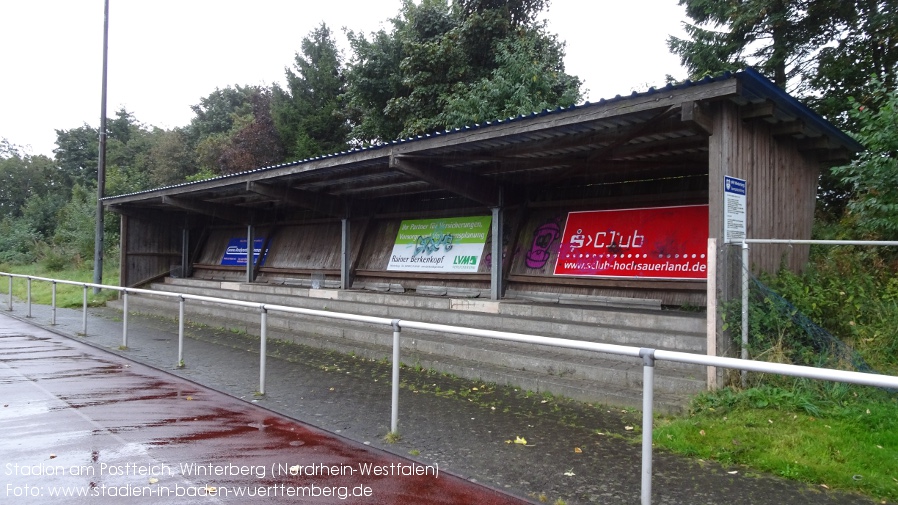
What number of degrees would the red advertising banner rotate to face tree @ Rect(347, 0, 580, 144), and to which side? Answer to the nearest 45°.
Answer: approximately 90° to its right

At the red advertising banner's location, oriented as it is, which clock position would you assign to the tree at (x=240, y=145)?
The tree is roughly at 3 o'clock from the red advertising banner.

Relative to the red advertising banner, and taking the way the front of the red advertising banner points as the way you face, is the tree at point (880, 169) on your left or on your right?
on your left

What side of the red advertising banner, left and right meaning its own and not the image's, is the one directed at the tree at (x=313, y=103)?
right

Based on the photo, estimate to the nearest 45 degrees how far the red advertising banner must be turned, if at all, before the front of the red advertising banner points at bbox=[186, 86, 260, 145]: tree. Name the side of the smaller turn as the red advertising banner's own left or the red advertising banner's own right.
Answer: approximately 90° to the red advertising banner's own right

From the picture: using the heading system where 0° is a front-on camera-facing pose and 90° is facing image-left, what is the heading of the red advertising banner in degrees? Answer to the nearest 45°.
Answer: approximately 45°

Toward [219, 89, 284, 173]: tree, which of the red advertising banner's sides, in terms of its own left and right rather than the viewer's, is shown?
right

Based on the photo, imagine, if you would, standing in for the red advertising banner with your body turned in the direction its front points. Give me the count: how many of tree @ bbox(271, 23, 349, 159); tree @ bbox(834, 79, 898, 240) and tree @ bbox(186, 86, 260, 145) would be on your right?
2

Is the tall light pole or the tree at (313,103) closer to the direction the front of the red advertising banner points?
the tall light pole

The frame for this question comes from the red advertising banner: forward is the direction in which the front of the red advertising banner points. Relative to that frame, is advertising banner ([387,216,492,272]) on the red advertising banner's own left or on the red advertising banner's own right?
on the red advertising banner's own right
